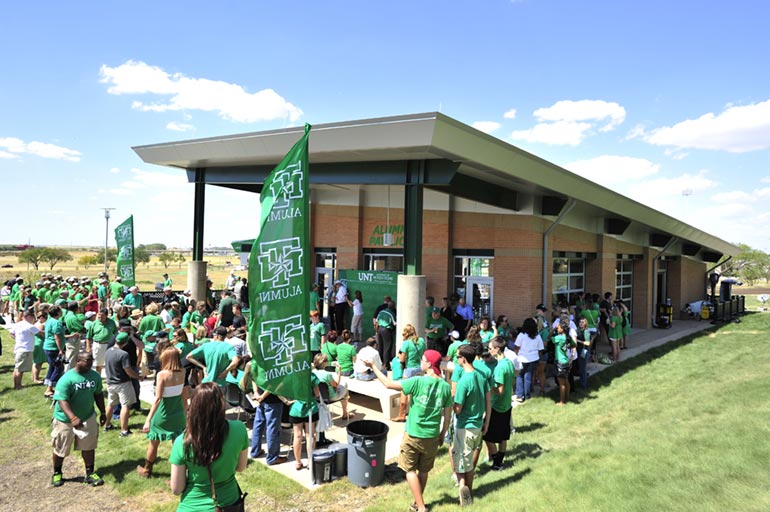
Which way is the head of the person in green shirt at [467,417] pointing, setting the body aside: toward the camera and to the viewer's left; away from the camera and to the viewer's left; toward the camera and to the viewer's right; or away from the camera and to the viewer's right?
away from the camera and to the viewer's left

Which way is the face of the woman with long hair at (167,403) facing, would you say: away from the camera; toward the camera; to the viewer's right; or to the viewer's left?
away from the camera

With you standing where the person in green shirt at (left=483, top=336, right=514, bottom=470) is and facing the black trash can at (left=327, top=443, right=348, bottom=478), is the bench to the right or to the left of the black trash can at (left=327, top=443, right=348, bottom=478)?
right

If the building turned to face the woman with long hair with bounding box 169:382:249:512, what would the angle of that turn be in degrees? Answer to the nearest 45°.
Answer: approximately 45° to its left

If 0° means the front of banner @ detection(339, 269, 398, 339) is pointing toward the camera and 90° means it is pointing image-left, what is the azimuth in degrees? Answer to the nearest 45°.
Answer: approximately 0°

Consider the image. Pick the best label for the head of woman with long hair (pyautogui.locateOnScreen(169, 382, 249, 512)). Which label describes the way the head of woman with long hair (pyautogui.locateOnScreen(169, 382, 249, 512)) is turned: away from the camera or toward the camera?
away from the camera

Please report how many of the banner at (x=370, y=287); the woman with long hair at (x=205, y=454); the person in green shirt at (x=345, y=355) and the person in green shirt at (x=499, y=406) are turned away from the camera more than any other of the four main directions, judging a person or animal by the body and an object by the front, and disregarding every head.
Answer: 2

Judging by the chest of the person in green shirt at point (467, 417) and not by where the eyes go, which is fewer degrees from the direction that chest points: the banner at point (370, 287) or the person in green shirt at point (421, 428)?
the banner

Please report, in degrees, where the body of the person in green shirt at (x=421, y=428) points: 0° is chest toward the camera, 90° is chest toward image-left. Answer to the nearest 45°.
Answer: approximately 135°
